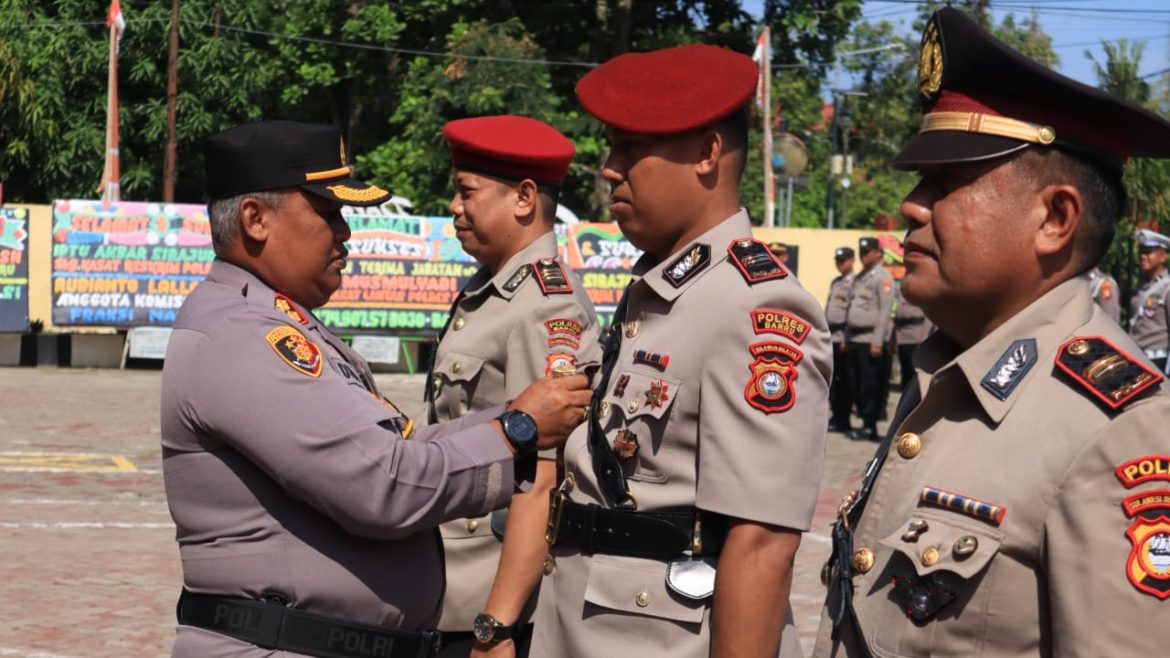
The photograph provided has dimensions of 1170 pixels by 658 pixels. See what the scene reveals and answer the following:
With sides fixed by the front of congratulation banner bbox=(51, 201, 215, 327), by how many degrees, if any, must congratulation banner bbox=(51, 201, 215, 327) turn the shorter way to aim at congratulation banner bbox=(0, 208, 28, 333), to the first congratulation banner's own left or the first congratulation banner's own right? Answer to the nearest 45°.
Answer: approximately 90° to the first congratulation banner's own right

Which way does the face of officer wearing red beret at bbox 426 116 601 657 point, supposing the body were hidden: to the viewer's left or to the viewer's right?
to the viewer's left

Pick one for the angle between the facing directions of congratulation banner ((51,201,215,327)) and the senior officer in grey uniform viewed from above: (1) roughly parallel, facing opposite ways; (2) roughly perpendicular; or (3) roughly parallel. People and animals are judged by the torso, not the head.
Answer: roughly perpendicular

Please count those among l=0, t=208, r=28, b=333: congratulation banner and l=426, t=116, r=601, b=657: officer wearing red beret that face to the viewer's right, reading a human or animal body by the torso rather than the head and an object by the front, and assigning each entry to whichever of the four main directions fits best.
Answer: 0

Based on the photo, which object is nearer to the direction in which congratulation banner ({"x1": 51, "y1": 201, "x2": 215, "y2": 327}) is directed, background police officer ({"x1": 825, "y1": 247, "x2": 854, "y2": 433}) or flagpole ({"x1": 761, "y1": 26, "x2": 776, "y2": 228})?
the background police officer

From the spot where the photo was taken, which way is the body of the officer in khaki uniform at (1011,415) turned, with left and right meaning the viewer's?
facing the viewer and to the left of the viewer

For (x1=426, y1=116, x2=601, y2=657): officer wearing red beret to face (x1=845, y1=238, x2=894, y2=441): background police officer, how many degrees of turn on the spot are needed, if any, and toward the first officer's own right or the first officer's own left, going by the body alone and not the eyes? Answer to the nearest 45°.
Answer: approximately 135° to the first officer's own right

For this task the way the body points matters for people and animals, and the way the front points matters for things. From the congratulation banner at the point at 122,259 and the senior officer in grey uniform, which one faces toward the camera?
the congratulation banner

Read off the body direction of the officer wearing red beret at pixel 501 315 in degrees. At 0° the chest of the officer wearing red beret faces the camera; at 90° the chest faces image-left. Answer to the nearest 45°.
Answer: approximately 45°

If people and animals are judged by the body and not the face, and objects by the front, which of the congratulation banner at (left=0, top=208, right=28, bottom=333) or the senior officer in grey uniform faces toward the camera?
the congratulation banner

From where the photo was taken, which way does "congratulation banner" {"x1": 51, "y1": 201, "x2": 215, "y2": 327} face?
toward the camera

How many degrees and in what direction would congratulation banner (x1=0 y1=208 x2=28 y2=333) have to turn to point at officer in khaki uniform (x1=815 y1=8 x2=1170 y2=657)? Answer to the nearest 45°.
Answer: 0° — it already faces them

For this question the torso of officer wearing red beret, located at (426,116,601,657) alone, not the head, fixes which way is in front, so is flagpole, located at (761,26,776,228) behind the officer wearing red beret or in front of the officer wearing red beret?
behind

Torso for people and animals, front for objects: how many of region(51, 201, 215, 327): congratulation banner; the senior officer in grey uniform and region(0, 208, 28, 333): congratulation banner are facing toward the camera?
2

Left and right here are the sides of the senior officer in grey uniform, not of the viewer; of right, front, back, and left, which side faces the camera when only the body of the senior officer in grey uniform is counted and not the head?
right

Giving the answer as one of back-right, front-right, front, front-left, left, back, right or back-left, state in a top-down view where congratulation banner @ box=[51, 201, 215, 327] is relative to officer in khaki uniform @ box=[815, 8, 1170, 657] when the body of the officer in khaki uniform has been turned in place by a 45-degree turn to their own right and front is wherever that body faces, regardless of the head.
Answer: front-right

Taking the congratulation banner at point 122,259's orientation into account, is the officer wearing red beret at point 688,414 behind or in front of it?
in front

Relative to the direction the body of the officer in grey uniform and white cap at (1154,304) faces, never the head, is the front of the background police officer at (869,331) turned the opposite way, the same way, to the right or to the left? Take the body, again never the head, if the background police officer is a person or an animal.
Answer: the same way

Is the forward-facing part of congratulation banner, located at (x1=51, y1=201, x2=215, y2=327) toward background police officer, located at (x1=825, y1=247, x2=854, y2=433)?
no

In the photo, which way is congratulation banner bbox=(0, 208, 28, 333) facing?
toward the camera
